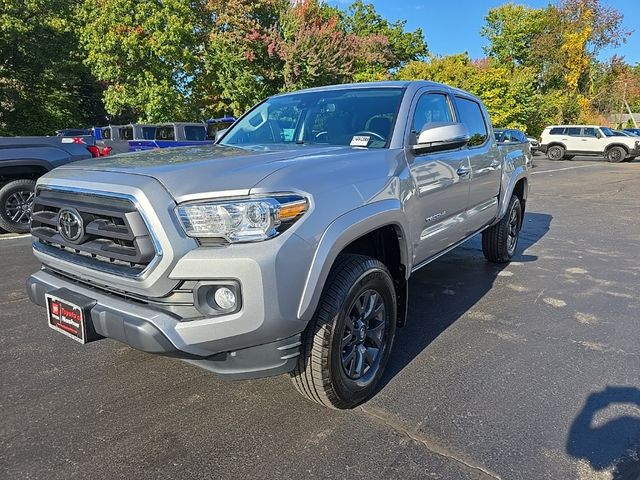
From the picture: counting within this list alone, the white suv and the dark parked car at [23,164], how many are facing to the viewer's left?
1

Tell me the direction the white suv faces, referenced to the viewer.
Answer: facing to the right of the viewer

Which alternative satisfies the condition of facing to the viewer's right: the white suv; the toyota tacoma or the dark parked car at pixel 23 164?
the white suv

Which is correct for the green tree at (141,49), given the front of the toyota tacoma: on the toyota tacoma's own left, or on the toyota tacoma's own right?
on the toyota tacoma's own right

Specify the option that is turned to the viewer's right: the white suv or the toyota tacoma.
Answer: the white suv

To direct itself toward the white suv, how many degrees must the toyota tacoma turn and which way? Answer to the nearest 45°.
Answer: approximately 180°

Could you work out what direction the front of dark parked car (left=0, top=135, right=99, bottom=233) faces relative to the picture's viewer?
facing to the left of the viewer
